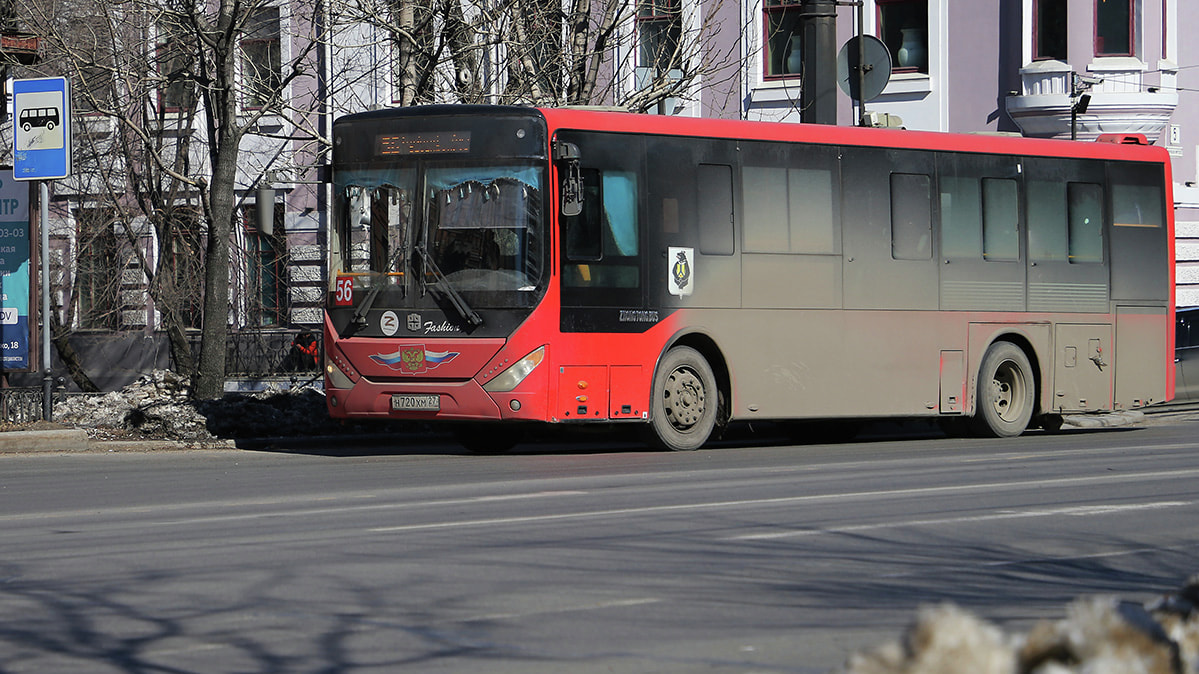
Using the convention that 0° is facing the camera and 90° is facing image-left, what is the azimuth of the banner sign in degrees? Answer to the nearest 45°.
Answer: approximately 0°

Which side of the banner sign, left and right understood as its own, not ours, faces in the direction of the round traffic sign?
left

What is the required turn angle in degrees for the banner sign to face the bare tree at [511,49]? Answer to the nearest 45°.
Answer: approximately 90° to its left

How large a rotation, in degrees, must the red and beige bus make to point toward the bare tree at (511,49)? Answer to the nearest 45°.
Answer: approximately 90° to its right

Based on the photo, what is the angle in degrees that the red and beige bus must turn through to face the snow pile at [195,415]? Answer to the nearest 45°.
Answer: approximately 45° to its right

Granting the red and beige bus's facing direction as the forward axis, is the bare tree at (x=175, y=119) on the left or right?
on its right

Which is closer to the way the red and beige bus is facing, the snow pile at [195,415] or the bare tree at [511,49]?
the snow pile

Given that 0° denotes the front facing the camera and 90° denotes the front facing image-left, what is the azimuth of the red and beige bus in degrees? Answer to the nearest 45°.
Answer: approximately 45°
